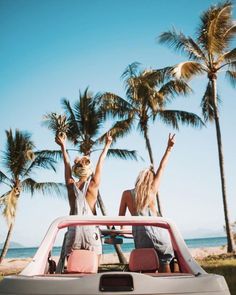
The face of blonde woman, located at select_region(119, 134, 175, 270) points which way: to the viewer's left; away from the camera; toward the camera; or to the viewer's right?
away from the camera

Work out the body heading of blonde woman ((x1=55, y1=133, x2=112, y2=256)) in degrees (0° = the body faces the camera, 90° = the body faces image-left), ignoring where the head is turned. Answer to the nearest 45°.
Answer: approximately 180°

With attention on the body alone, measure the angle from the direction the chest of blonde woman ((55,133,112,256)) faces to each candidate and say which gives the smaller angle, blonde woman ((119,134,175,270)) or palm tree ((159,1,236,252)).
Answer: the palm tree

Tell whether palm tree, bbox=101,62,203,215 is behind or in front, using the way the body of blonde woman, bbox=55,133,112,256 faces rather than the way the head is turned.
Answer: in front

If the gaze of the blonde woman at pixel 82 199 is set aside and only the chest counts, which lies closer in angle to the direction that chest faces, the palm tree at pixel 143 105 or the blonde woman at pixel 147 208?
the palm tree

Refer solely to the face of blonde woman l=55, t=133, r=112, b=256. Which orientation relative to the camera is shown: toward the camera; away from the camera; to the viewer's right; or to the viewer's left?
away from the camera

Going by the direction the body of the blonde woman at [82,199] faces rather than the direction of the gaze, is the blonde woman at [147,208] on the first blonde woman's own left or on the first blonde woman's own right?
on the first blonde woman's own right

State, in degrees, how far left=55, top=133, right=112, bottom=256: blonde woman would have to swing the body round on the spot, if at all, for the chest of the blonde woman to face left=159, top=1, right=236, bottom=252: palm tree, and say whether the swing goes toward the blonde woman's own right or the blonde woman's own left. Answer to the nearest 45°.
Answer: approximately 45° to the blonde woman's own right
